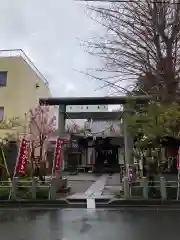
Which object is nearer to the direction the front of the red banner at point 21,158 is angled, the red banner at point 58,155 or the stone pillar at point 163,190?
the stone pillar

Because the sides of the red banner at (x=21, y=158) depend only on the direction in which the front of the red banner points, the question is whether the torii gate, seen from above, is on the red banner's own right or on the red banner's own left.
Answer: on the red banner's own left

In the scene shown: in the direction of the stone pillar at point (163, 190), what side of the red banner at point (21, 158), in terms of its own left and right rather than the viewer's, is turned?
left

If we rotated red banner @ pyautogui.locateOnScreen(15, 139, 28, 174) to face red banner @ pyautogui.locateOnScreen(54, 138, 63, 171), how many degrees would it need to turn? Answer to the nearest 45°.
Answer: approximately 135° to its left

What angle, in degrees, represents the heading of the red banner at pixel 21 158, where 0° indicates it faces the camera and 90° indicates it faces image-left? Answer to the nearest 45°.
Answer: approximately 0°

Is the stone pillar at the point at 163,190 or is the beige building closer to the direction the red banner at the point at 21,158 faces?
the stone pillar

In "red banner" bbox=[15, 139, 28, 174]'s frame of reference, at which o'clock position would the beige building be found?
The beige building is roughly at 6 o'clock from the red banner.
